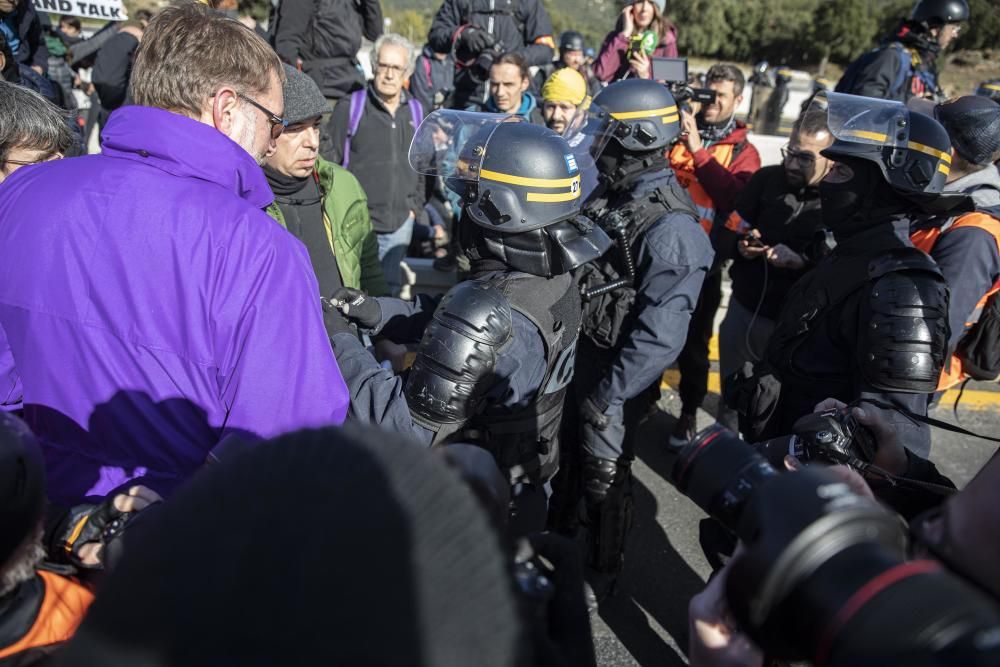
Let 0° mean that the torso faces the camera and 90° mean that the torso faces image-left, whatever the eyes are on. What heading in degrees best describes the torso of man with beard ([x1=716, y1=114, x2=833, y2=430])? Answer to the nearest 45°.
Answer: approximately 45°

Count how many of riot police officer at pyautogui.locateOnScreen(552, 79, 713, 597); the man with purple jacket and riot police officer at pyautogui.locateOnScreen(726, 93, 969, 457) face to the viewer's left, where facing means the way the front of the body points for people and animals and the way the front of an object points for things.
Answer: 2

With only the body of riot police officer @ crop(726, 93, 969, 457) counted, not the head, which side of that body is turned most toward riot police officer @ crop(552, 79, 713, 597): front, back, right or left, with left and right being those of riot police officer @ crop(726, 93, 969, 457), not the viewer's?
front

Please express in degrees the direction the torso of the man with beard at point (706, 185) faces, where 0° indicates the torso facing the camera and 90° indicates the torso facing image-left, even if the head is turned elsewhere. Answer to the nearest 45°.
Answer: approximately 45°

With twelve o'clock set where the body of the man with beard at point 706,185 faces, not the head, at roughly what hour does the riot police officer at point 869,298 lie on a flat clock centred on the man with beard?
The riot police officer is roughly at 10 o'clock from the man with beard.

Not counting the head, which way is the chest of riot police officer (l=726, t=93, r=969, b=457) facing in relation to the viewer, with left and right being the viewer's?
facing to the left of the viewer

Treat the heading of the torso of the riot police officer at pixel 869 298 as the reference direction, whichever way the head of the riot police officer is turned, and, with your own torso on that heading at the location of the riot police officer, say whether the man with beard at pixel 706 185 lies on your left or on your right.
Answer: on your right

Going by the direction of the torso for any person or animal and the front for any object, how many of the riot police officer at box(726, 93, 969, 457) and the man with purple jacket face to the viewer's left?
1

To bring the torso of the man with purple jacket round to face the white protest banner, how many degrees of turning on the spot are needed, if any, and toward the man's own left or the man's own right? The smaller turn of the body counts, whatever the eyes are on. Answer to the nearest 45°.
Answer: approximately 45° to the man's own left

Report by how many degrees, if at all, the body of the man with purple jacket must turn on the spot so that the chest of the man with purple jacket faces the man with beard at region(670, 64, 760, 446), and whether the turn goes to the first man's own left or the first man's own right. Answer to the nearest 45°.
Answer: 0° — they already face them

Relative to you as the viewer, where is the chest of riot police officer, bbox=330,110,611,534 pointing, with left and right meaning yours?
facing away from the viewer and to the left of the viewer

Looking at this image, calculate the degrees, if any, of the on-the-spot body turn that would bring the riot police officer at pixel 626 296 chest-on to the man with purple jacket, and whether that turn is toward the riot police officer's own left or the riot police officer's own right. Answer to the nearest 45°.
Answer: approximately 45° to the riot police officer's own left

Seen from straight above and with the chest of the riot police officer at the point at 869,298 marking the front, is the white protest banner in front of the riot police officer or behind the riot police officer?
in front
